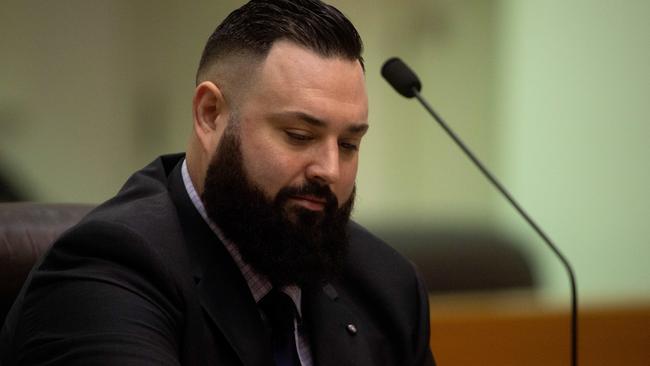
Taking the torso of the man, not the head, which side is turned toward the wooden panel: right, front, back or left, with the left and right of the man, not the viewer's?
left

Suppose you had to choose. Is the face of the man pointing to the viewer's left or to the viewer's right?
to the viewer's right

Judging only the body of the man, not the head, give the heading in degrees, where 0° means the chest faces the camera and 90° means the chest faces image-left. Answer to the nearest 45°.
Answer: approximately 315°
